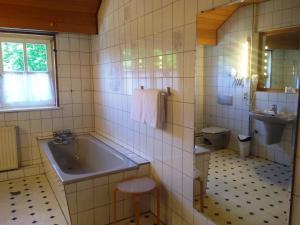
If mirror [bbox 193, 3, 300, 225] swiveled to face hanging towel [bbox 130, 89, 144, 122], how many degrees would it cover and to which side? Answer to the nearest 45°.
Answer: approximately 90° to its right

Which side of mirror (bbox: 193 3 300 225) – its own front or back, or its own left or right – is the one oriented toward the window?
right

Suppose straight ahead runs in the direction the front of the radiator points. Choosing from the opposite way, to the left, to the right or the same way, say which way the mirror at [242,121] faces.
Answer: to the right

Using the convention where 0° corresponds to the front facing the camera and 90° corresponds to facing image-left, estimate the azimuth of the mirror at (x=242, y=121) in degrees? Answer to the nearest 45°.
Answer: approximately 45°

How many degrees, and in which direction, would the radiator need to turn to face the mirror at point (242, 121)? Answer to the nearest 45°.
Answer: approximately 45° to its left

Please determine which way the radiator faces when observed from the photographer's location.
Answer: facing the viewer

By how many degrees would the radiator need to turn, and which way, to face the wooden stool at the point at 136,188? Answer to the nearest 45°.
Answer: approximately 45° to its left

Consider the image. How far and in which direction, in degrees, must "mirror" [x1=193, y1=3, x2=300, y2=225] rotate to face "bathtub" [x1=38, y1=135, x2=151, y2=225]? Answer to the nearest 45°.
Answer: approximately 45° to its right
